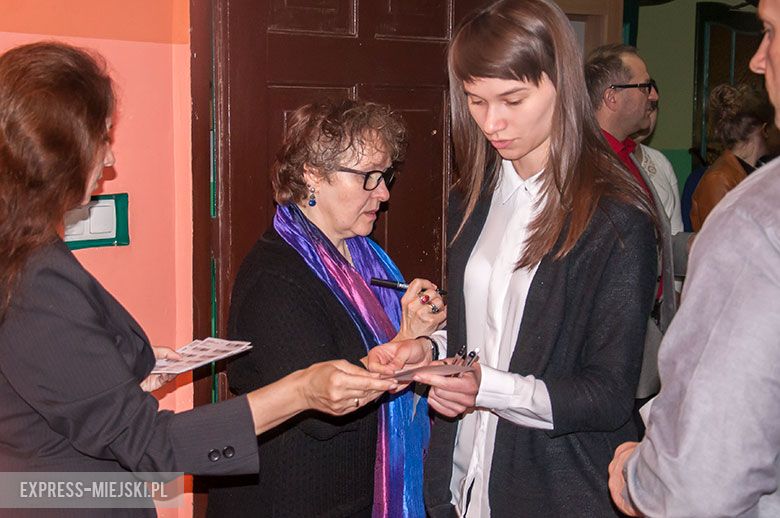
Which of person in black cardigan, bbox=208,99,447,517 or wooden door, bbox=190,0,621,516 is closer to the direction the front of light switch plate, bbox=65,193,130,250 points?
the person in black cardigan

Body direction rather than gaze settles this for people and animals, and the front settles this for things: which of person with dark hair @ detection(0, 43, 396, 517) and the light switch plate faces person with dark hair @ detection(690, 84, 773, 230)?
person with dark hair @ detection(0, 43, 396, 517)

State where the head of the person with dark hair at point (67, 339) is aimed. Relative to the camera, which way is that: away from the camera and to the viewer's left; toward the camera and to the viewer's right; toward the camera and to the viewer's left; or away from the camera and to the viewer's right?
away from the camera and to the viewer's right

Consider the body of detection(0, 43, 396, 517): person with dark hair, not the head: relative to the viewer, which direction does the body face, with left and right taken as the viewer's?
facing away from the viewer and to the right of the viewer

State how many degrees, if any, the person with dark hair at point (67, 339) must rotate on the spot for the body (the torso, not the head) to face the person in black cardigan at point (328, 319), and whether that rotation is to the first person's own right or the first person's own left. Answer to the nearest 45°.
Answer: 0° — they already face them

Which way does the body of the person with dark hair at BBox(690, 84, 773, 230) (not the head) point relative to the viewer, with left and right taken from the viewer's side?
facing away from the viewer and to the right of the viewer

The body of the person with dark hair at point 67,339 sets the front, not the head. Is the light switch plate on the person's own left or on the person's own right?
on the person's own left

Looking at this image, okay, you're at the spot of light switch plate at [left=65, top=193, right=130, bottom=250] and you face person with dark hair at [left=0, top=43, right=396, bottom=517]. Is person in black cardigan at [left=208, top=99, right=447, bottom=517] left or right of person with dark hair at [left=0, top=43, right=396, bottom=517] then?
left
